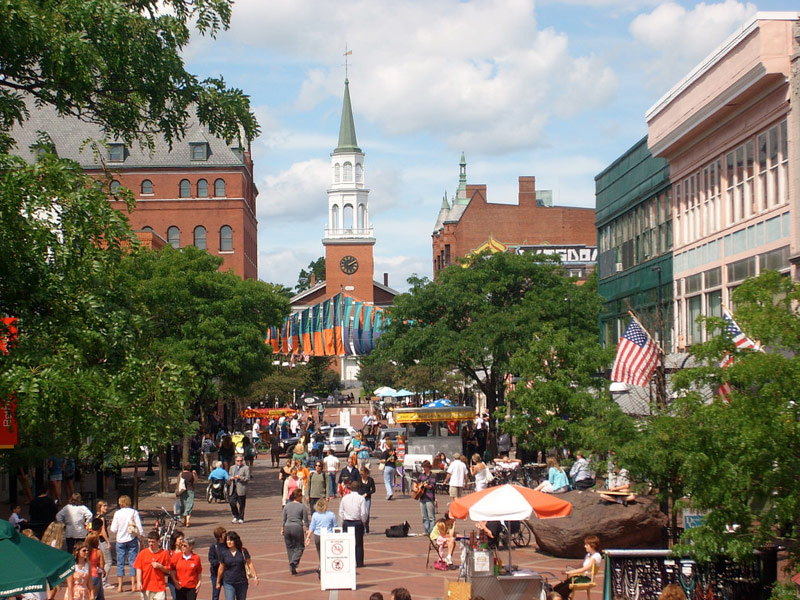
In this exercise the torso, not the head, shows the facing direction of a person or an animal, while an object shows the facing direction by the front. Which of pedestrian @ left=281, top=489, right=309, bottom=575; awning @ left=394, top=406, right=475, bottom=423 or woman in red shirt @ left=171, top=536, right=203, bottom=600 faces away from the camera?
the pedestrian

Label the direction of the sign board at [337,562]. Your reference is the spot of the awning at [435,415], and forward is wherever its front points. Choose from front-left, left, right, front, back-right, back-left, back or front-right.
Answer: front

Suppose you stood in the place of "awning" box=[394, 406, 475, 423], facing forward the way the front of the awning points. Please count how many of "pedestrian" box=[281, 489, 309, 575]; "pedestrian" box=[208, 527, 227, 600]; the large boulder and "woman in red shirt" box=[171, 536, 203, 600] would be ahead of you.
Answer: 4

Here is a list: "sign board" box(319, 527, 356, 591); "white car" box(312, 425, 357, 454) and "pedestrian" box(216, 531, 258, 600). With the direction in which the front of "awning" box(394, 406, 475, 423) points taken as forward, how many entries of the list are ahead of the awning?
2

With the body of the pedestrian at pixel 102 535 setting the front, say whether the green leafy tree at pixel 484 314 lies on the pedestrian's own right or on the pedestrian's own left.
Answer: on the pedestrian's own left

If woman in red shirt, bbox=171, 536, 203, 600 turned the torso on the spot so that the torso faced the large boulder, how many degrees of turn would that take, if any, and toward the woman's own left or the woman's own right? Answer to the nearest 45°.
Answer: approximately 135° to the woman's own left

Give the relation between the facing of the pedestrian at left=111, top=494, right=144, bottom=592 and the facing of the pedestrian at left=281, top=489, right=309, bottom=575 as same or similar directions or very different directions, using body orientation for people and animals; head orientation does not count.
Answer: same or similar directions
